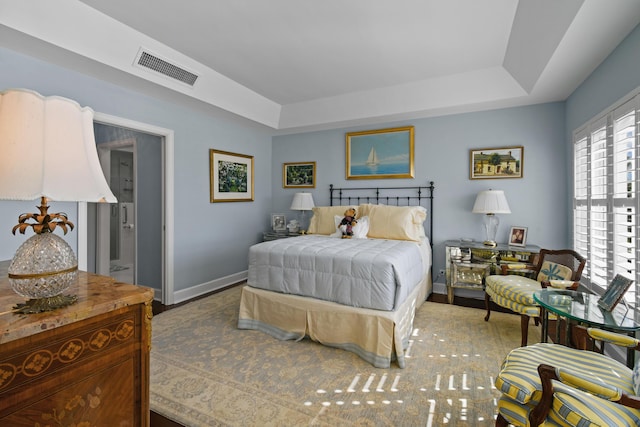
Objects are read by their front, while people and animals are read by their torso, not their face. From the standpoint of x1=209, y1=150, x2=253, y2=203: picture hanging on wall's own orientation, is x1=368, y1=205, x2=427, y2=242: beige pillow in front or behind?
in front

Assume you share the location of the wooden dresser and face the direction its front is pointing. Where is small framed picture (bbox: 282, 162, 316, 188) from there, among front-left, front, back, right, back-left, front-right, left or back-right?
left

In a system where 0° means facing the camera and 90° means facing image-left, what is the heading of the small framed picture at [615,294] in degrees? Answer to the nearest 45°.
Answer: approximately 45°

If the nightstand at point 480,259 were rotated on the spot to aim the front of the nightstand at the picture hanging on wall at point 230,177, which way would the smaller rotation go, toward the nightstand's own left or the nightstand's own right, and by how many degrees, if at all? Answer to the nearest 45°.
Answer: approximately 90° to the nightstand's own right

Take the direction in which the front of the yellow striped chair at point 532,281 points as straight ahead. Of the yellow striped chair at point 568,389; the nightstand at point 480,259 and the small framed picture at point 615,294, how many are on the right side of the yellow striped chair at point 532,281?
1

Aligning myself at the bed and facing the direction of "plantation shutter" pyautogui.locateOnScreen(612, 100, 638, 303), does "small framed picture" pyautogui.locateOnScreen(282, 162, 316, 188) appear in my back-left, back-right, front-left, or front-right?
back-left

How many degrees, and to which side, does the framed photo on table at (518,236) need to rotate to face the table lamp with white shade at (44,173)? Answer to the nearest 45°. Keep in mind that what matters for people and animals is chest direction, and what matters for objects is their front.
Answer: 0° — it already faces it

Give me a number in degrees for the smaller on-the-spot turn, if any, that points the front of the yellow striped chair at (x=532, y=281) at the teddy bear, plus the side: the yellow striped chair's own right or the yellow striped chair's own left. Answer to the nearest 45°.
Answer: approximately 45° to the yellow striped chair's own right

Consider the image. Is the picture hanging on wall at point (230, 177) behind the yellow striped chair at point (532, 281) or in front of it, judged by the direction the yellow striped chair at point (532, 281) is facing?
in front

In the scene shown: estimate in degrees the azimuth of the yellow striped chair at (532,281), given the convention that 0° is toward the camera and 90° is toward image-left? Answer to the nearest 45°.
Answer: approximately 45°

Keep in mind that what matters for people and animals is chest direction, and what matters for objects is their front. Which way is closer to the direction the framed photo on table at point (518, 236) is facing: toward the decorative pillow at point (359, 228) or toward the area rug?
the area rug

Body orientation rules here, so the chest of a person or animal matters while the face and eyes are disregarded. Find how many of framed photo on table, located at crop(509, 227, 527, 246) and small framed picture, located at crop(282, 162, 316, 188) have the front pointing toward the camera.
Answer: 2
